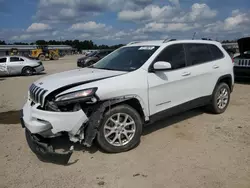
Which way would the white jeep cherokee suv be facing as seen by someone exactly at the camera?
facing the viewer and to the left of the viewer

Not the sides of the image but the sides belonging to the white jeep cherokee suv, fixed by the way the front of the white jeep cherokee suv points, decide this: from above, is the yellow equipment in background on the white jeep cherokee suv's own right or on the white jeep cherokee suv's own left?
on the white jeep cherokee suv's own right
